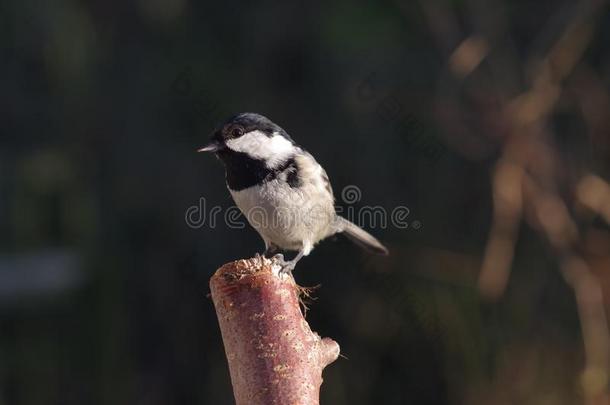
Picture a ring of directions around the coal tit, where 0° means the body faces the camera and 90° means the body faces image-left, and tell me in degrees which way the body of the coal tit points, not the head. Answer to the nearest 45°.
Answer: approximately 45°

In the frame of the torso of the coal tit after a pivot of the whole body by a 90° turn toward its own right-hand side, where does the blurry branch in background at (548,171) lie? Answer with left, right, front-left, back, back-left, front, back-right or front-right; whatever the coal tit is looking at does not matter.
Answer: right
